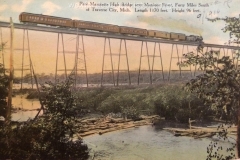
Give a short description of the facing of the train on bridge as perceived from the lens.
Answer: facing away from the viewer and to the right of the viewer
